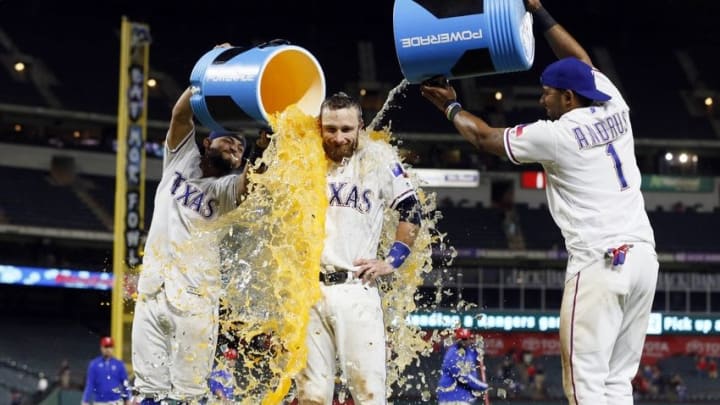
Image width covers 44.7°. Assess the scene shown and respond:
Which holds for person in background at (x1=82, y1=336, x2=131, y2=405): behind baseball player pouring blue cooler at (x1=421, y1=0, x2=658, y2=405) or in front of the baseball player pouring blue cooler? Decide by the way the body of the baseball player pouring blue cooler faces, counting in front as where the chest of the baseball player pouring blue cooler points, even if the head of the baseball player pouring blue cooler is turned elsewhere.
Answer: in front

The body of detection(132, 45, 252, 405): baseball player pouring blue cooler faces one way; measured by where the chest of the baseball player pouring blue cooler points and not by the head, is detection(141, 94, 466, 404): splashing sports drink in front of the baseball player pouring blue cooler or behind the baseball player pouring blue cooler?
in front

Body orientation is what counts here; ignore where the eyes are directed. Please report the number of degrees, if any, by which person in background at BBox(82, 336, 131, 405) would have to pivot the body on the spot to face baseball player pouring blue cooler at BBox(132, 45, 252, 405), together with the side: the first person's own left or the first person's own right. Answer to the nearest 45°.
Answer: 0° — they already face them

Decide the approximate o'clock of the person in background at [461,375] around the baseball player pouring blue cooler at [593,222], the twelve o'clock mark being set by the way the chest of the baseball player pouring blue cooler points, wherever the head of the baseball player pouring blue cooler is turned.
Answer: The person in background is roughly at 1 o'clock from the baseball player pouring blue cooler.

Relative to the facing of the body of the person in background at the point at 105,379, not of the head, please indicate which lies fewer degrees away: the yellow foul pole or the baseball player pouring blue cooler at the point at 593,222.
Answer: the baseball player pouring blue cooler

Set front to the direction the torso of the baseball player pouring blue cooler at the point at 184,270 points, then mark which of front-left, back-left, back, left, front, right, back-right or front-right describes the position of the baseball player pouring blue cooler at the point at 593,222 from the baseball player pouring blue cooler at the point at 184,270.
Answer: front

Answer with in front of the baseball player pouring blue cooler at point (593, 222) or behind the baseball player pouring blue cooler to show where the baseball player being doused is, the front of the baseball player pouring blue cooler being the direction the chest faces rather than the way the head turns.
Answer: in front

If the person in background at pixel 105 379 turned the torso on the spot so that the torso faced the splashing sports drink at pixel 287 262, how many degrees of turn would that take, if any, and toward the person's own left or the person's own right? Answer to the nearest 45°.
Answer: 0° — they already face it

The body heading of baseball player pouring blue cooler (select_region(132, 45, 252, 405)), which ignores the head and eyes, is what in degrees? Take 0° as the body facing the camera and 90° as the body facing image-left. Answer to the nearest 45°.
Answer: approximately 315°

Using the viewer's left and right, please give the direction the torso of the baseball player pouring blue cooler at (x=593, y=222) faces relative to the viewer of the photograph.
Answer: facing away from the viewer and to the left of the viewer

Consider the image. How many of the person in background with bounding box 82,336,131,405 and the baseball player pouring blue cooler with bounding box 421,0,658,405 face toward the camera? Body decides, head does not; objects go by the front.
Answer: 1

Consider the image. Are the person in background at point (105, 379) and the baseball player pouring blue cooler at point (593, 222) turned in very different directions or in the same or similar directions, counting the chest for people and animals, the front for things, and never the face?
very different directions

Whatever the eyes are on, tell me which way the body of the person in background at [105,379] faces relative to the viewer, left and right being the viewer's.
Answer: facing the viewer

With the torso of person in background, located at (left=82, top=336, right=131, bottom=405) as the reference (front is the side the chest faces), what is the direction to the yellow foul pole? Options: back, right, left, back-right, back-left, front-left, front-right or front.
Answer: back
